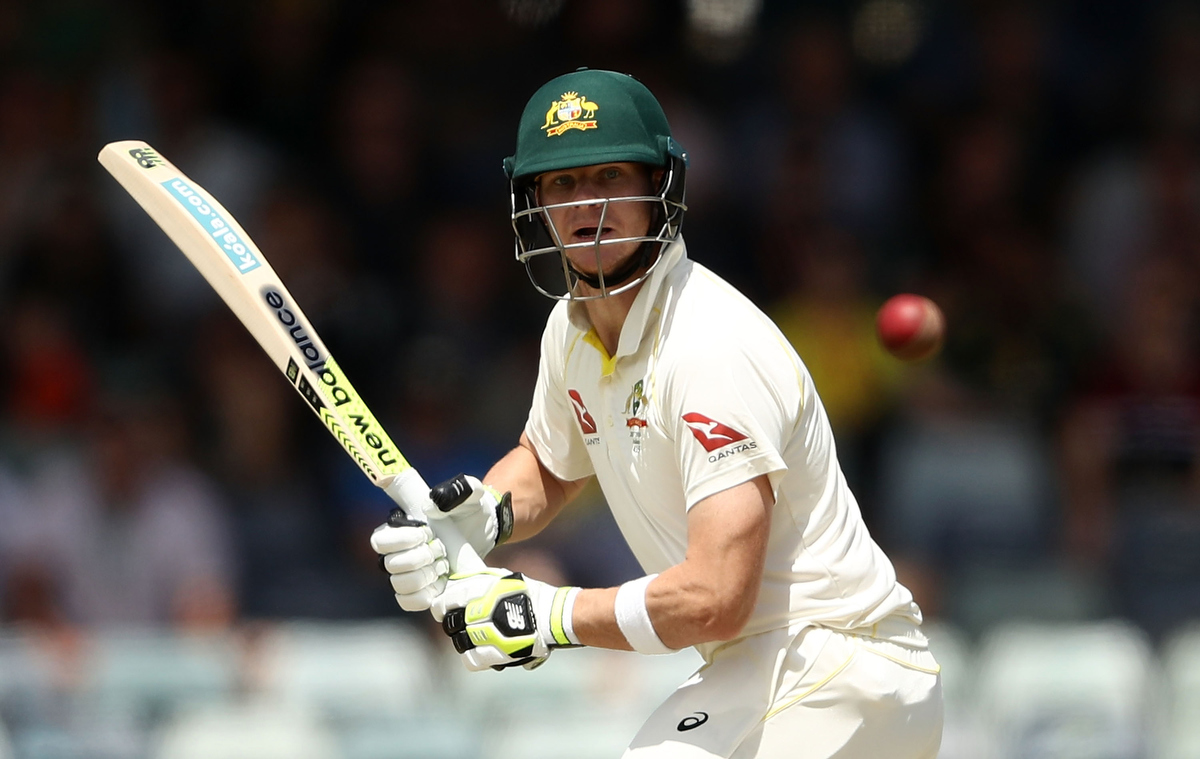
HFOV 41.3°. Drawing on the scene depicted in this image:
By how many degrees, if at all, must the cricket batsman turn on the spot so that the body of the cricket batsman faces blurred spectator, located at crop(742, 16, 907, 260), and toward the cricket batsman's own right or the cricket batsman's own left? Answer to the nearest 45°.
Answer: approximately 135° to the cricket batsman's own right

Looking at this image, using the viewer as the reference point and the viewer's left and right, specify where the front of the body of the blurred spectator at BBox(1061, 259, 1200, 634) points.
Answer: facing the viewer

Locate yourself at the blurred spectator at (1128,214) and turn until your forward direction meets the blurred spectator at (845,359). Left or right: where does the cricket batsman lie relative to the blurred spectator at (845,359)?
left

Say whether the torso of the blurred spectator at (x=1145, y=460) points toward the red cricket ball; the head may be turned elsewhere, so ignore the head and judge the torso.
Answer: yes

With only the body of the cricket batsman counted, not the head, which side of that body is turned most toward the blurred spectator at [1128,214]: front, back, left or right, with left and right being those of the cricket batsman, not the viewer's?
back

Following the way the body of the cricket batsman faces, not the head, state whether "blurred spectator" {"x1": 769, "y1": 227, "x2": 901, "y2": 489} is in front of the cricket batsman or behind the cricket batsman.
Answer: behind

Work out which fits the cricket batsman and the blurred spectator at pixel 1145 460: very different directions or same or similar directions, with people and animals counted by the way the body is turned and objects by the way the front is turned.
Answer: same or similar directions

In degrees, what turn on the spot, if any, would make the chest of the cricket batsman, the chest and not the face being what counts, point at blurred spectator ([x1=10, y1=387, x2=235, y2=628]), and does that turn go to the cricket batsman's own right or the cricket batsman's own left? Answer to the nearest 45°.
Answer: approximately 90° to the cricket batsman's own right

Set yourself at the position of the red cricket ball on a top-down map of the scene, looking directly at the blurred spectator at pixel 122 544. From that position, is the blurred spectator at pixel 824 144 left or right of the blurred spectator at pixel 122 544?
right

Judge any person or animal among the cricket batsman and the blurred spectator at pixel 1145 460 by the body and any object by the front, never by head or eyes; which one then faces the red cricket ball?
the blurred spectator

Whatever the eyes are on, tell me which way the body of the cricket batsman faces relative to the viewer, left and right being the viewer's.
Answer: facing the viewer and to the left of the viewer

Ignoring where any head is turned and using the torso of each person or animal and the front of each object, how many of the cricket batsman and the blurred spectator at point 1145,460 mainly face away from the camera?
0
